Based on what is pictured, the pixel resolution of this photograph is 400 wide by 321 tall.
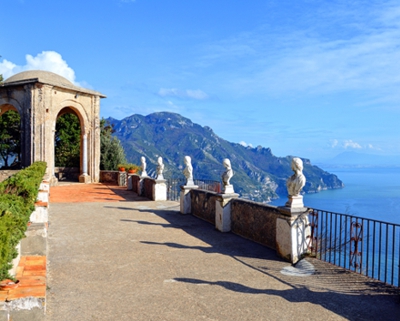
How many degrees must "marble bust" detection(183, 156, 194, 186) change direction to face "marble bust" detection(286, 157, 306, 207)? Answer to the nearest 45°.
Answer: approximately 90° to its left

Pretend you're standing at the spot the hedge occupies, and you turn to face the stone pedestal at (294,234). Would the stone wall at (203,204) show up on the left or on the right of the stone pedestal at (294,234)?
left

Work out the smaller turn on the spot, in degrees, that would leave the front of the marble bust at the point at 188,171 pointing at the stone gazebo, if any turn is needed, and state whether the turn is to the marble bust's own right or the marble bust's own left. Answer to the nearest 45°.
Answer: approximately 45° to the marble bust's own right

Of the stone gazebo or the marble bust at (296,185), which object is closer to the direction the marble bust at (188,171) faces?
the stone gazebo

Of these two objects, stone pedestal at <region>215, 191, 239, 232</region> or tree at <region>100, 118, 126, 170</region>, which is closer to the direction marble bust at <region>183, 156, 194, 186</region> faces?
the tree

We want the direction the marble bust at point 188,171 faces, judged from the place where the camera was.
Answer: facing to the left of the viewer

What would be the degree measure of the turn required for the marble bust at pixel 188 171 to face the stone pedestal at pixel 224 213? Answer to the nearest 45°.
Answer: approximately 90° to its left

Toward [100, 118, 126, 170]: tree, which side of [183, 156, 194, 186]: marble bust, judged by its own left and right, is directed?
right

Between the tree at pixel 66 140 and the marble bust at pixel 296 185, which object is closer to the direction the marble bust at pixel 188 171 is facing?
the tree

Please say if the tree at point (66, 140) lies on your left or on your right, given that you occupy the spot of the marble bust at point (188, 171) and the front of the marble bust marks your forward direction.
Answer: on your right

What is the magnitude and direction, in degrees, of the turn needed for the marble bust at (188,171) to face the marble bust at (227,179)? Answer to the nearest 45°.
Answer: approximately 90° to its left

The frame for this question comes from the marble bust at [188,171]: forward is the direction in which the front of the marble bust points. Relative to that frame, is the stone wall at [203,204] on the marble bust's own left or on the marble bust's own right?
on the marble bust's own left
